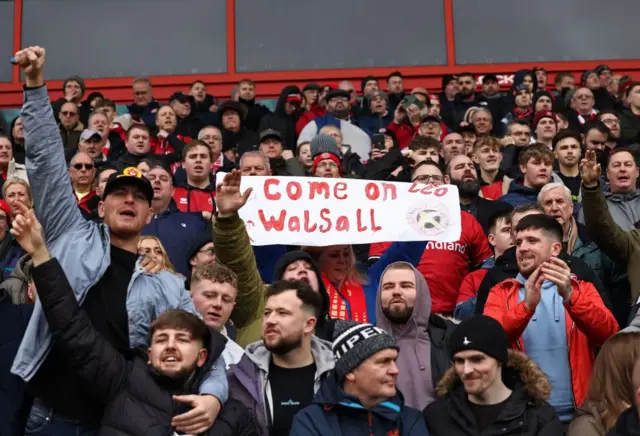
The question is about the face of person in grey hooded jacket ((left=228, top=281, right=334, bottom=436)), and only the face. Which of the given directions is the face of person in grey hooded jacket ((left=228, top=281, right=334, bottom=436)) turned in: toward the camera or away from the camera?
toward the camera

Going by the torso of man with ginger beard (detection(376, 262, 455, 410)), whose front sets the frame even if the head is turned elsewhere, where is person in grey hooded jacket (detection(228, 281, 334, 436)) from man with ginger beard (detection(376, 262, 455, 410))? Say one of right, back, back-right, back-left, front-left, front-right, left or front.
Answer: front

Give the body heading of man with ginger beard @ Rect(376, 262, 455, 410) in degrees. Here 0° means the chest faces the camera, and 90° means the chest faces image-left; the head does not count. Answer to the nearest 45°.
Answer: approximately 45°

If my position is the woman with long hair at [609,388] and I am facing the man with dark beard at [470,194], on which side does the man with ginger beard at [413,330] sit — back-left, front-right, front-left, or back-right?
front-left

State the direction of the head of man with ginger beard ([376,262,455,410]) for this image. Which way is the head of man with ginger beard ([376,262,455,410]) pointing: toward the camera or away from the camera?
toward the camera

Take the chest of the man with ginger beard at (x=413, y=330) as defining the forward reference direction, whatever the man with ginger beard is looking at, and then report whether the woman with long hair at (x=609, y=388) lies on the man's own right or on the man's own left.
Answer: on the man's own left

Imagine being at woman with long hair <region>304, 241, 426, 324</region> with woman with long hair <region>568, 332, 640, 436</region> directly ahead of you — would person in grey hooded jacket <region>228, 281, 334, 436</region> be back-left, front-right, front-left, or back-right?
front-right

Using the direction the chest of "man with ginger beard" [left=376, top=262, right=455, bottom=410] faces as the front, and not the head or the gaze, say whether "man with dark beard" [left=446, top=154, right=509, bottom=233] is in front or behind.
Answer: behind
